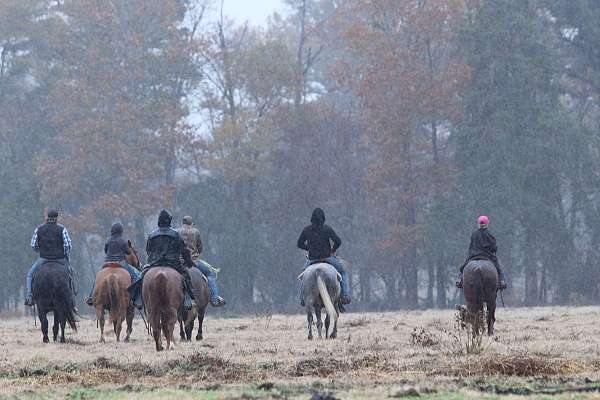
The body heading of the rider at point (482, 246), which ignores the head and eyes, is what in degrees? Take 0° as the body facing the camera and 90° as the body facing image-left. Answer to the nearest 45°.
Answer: approximately 180°

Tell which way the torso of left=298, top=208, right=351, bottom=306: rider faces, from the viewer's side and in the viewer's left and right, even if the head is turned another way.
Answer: facing away from the viewer

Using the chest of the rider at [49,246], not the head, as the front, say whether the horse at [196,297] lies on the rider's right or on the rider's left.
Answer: on the rider's right

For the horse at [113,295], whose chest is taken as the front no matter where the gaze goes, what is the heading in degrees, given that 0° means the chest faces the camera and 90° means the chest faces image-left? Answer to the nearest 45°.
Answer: approximately 180°

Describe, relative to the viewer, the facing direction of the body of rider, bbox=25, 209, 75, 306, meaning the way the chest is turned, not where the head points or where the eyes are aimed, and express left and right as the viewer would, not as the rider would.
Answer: facing away from the viewer

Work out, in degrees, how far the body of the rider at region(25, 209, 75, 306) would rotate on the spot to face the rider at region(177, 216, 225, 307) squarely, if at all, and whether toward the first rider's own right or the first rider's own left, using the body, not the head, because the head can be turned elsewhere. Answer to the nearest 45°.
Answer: approximately 90° to the first rider's own right

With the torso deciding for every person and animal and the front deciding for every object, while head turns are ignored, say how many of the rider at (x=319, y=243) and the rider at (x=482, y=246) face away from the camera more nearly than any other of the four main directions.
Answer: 2

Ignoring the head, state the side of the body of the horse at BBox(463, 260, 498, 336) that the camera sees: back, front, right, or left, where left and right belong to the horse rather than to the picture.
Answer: back

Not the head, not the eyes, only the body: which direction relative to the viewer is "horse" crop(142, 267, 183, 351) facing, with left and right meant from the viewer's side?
facing away from the viewer

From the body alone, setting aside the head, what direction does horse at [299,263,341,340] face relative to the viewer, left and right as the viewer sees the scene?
facing away from the viewer

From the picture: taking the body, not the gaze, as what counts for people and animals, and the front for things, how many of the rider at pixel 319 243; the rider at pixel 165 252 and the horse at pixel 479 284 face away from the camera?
3

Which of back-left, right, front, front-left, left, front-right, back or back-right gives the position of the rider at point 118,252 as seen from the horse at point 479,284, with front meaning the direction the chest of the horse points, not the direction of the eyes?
left
